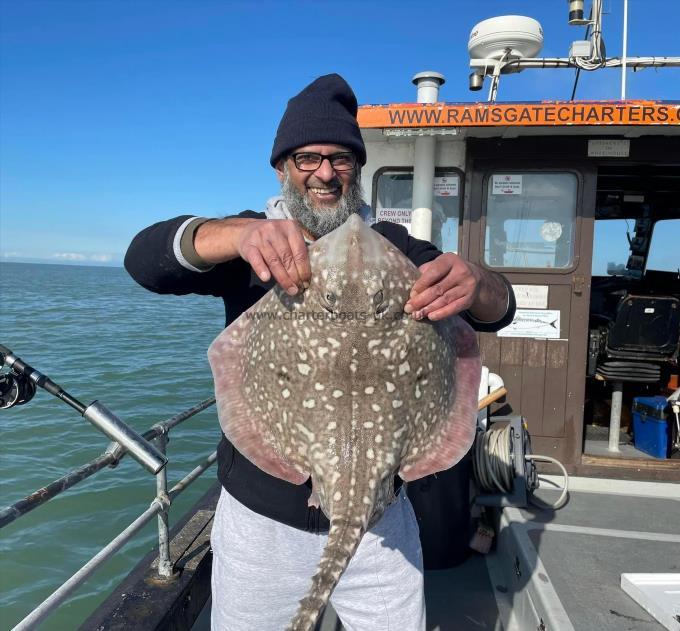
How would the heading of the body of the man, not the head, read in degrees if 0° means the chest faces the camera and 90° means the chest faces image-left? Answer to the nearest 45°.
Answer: approximately 0°

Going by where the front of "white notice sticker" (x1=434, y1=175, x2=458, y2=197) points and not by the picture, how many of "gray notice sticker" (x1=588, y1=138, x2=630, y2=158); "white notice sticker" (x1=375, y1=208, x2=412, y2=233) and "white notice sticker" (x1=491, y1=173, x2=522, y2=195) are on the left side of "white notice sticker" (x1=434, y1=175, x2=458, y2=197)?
2

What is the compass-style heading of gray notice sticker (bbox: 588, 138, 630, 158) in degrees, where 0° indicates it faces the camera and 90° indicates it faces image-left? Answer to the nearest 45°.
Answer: approximately 0°

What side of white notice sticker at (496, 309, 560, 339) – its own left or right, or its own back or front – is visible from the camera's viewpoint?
front

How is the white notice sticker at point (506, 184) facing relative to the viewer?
toward the camera

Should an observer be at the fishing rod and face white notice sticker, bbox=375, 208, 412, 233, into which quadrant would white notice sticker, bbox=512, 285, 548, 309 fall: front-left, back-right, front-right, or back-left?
front-right

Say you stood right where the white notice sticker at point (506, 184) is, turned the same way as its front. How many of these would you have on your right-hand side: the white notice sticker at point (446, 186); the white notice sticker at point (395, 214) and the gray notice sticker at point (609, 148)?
2

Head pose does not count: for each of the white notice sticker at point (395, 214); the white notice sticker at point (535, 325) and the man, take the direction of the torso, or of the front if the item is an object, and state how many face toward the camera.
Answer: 3

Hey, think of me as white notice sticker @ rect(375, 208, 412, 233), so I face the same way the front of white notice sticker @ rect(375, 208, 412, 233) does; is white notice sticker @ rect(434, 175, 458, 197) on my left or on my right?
on my left

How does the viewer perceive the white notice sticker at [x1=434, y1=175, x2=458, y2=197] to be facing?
facing the viewer
